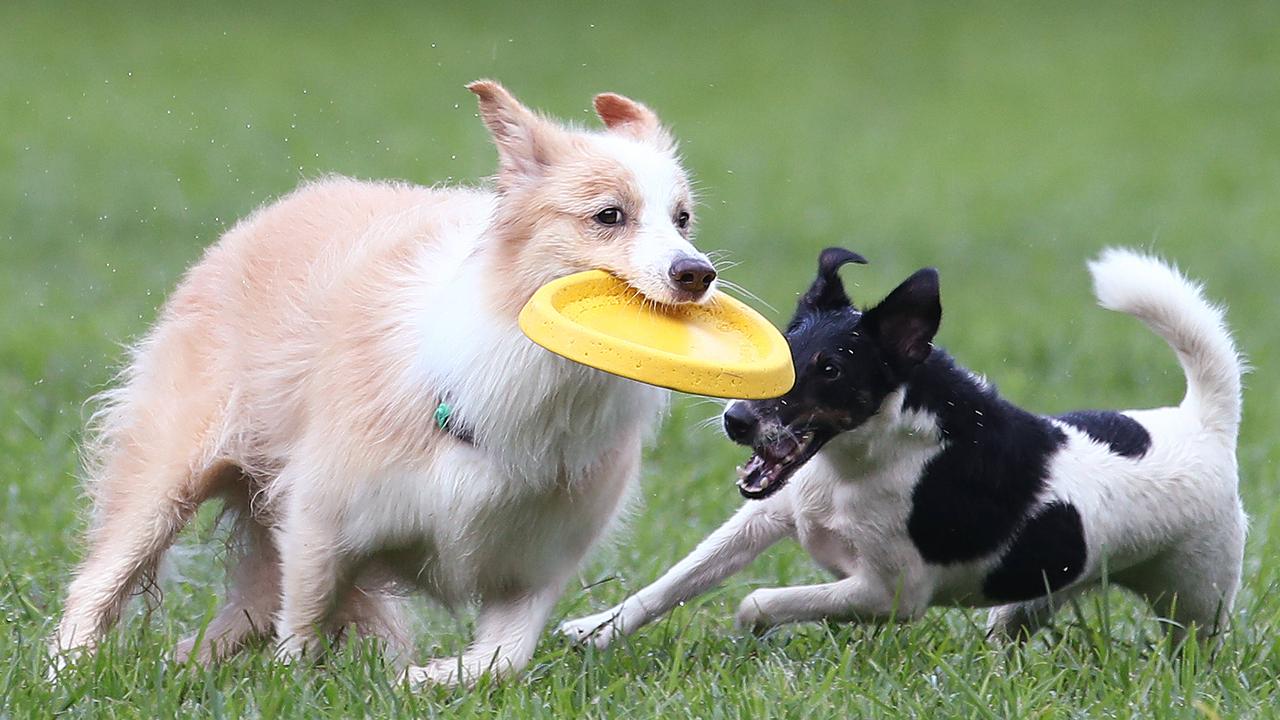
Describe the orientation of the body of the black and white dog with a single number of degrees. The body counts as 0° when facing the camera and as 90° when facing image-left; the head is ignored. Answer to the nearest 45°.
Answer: approximately 90°

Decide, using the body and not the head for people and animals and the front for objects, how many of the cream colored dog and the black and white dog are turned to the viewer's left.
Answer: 1

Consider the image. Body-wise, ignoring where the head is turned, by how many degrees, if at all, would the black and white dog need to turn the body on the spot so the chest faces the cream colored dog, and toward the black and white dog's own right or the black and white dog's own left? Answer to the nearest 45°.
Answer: approximately 45° to the black and white dog's own left

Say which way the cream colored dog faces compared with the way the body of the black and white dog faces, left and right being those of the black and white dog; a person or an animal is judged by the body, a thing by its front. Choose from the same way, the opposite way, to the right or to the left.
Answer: the opposite way

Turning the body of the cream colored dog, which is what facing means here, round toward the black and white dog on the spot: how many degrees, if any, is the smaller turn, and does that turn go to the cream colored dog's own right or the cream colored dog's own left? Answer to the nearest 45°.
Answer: approximately 45° to the cream colored dog's own left

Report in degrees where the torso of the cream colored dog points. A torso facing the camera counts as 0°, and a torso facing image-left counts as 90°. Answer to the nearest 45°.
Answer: approximately 315°
